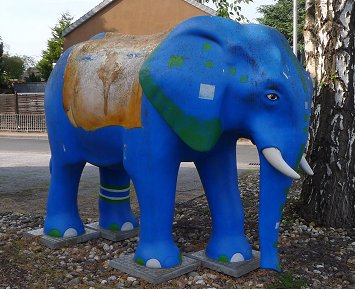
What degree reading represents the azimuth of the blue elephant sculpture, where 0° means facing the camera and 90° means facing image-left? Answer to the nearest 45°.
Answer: approximately 315°

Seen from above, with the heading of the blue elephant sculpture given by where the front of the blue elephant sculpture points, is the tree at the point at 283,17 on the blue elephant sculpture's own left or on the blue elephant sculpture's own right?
on the blue elephant sculpture's own left

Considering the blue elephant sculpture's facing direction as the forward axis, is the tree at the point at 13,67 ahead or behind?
behind

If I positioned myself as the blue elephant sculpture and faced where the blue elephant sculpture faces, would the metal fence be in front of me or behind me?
behind

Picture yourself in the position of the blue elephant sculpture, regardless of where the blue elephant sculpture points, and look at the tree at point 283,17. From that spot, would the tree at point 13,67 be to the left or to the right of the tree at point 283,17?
left
